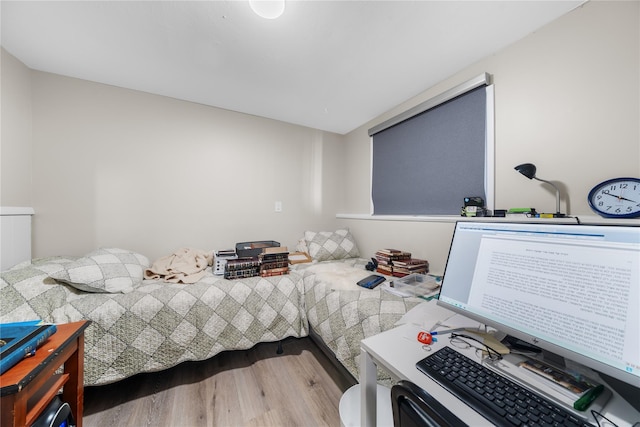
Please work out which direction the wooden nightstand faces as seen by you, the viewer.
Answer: facing the viewer and to the right of the viewer

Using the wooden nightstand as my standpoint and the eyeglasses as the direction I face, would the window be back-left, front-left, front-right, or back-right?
front-left

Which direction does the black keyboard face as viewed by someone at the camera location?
facing the viewer and to the left of the viewer

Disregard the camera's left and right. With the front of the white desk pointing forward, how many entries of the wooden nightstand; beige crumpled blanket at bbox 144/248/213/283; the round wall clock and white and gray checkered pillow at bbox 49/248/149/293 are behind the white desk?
1

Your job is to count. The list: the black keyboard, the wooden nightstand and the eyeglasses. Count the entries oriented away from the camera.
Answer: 0

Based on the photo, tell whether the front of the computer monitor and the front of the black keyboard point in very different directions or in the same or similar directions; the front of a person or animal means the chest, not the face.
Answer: same or similar directions

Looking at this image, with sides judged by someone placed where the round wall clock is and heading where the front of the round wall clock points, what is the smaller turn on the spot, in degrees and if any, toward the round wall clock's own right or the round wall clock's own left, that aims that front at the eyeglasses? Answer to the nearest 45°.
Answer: approximately 45° to the round wall clock's own left

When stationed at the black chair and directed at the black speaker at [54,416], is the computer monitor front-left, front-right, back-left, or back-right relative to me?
back-right

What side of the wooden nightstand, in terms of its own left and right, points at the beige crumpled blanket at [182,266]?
left

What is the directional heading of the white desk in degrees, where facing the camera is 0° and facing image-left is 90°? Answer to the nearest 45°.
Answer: approximately 45°

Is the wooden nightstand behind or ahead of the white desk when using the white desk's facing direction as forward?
ahead
